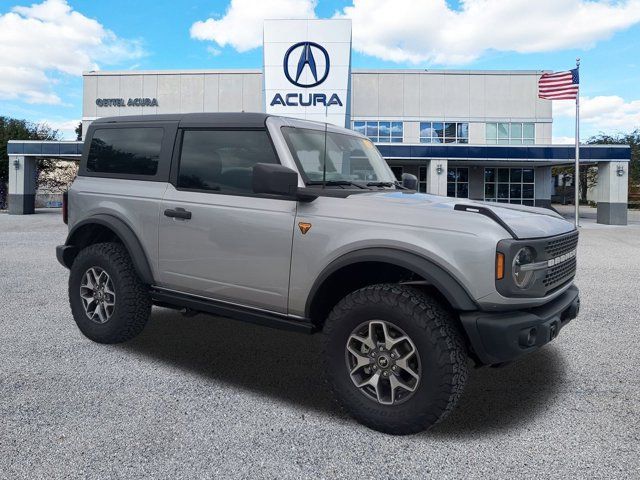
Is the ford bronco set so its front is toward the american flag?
no

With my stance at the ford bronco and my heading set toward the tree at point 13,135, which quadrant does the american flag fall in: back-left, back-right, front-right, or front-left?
front-right

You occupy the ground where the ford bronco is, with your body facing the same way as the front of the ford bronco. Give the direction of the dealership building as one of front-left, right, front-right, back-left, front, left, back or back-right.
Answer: back-left

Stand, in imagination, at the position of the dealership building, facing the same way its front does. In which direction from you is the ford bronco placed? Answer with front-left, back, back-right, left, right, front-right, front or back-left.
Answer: front

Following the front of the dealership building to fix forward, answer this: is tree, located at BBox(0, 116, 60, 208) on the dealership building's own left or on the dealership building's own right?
on the dealership building's own right

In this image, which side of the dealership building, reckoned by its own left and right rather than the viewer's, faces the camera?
front

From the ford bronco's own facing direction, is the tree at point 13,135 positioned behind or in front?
behind

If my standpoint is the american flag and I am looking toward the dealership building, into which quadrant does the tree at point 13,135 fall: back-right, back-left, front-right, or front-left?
front-left

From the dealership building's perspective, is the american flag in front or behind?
in front

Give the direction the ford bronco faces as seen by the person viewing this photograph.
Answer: facing the viewer and to the right of the viewer

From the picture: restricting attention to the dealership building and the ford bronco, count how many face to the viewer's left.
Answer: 0

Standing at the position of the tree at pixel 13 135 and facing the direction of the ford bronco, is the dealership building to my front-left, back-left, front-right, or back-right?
front-left
